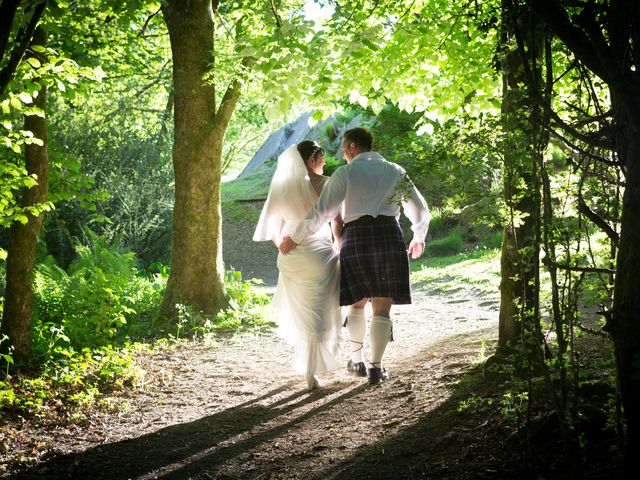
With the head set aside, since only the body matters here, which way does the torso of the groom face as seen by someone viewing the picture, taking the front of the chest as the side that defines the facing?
away from the camera

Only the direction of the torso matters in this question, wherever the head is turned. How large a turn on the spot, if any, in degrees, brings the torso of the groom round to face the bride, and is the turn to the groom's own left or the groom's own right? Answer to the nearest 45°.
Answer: approximately 45° to the groom's own left

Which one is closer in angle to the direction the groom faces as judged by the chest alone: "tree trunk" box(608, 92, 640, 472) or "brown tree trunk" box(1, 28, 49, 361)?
the brown tree trunk

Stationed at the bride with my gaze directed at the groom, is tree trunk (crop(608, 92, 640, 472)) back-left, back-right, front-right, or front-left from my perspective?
front-right

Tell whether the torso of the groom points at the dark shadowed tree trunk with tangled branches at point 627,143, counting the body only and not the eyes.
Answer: no

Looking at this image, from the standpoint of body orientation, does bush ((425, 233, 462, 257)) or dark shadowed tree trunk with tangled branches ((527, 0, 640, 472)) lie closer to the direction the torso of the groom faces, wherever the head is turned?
the bush

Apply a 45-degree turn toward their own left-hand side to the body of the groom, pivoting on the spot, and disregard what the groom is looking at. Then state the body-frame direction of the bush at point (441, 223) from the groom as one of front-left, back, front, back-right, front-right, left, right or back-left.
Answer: front-right

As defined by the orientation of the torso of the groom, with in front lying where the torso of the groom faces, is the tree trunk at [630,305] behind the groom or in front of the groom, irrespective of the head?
behind

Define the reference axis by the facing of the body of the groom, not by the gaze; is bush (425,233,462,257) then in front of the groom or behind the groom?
in front

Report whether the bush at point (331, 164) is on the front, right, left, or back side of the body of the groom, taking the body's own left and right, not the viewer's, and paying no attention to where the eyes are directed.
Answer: front

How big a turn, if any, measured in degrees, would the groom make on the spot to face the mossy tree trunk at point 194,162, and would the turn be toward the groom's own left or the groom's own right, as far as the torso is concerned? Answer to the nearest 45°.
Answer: approximately 45° to the groom's own left

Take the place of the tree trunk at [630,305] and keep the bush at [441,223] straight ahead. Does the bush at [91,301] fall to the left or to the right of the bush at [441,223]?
left

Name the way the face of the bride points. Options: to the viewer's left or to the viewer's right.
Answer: to the viewer's right

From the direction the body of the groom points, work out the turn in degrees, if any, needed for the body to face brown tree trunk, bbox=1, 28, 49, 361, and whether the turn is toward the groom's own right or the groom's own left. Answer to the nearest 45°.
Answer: approximately 90° to the groom's own left

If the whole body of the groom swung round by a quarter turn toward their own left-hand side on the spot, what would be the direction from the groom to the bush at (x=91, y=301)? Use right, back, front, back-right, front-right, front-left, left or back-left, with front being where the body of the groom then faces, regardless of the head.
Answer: front-right

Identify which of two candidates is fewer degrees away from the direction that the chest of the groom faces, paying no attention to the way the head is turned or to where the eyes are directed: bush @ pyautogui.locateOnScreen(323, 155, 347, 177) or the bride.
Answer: the bush

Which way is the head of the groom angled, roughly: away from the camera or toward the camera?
away from the camera
